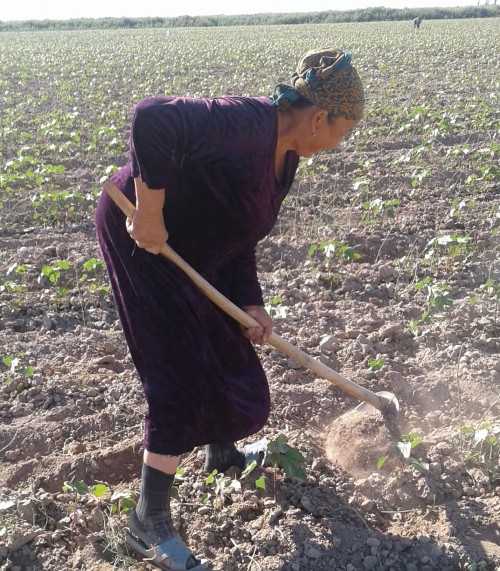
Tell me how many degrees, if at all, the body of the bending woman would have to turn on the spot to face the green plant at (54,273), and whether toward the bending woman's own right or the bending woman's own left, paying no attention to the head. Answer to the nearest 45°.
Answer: approximately 135° to the bending woman's own left

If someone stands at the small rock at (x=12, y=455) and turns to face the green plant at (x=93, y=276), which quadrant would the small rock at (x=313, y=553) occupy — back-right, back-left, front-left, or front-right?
back-right

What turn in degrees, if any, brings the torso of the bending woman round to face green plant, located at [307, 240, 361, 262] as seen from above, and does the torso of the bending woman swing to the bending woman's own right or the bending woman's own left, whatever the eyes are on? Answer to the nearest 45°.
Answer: approximately 90° to the bending woman's own left

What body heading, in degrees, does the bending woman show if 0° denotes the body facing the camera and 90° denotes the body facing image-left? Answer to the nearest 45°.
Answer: approximately 270°

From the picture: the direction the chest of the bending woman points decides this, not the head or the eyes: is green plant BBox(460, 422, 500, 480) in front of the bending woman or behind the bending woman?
in front
